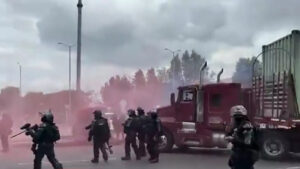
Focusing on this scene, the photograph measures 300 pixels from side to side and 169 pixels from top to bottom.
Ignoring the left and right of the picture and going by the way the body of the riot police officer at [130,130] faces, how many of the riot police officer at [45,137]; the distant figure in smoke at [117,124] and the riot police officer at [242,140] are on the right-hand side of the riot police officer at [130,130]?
1

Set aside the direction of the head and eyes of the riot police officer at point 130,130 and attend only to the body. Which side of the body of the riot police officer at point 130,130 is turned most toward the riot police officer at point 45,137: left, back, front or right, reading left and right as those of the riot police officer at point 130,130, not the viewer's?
front
